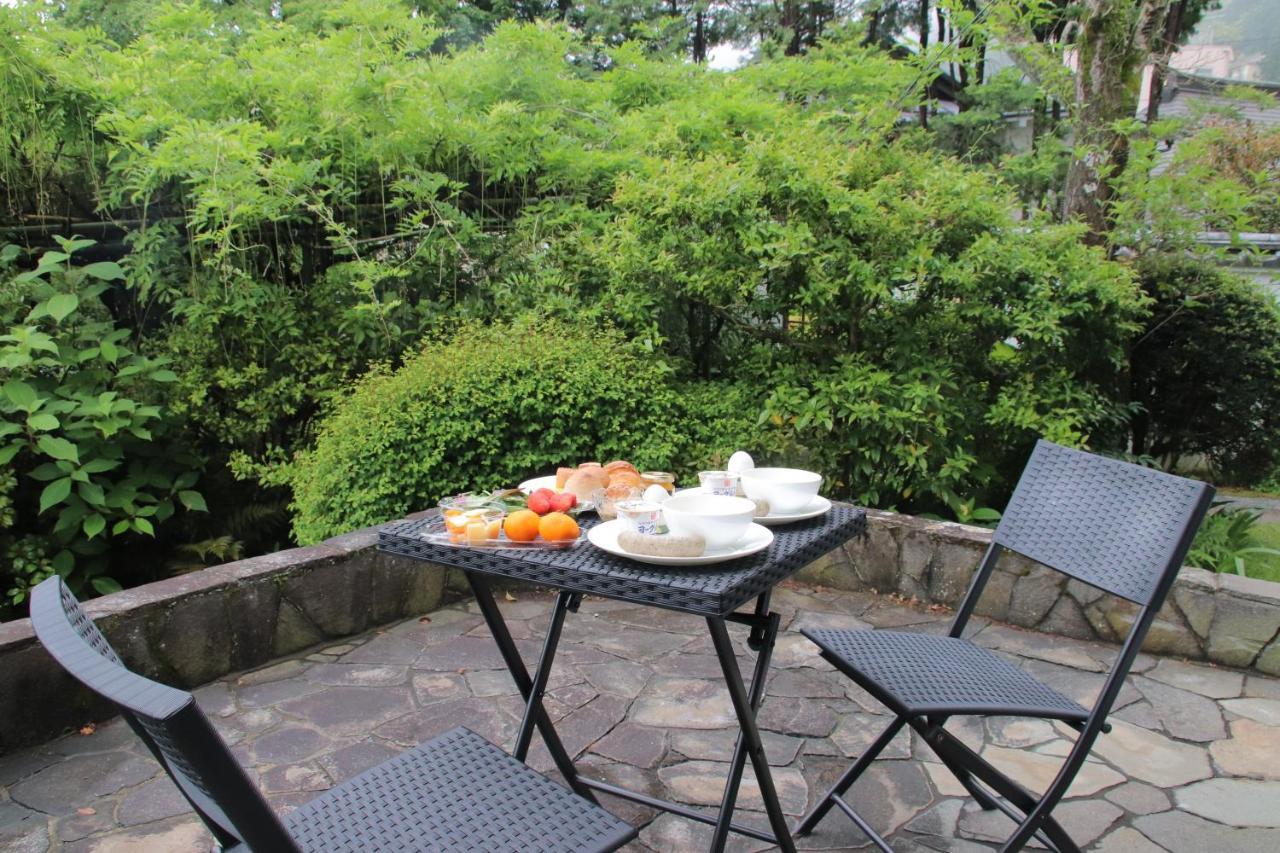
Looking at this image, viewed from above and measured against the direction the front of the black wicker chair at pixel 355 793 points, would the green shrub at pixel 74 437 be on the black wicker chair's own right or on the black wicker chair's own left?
on the black wicker chair's own left

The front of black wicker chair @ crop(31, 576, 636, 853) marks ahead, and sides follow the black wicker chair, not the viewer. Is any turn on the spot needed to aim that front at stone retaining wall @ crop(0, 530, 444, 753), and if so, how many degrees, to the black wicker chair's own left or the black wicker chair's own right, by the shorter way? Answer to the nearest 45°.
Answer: approximately 45° to the black wicker chair's own left

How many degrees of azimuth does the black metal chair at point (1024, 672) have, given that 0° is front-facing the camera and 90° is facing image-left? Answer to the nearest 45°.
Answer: approximately 45°

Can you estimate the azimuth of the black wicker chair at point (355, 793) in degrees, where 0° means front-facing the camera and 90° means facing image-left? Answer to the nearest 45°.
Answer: approximately 225°

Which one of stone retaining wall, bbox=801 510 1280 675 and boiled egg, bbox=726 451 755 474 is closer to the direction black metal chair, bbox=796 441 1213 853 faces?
the boiled egg

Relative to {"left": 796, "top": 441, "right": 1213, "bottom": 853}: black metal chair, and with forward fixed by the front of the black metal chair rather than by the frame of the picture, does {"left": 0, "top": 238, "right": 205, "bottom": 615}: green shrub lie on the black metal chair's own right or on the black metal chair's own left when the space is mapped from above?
on the black metal chair's own right

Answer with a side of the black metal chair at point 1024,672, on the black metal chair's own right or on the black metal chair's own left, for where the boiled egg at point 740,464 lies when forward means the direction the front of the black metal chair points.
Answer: on the black metal chair's own right
